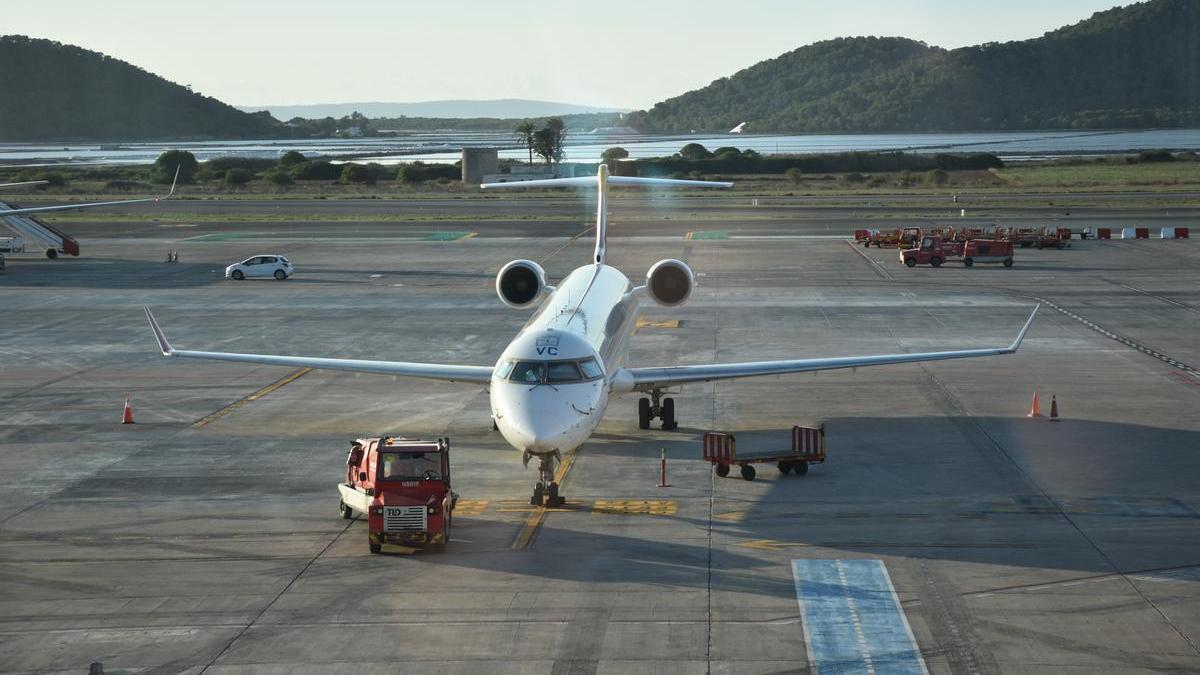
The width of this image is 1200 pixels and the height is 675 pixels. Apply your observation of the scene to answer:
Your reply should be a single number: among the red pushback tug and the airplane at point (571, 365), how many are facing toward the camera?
2

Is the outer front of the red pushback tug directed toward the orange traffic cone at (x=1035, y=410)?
no

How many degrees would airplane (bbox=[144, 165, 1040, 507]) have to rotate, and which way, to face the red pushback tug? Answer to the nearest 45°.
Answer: approximately 45° to its right

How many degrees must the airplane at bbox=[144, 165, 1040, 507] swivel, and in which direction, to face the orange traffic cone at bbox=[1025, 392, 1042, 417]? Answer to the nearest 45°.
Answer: approximately 90° to its left

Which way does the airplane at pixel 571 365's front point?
toward the camera

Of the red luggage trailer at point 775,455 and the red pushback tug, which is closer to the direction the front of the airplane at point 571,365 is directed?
the red pushback tug

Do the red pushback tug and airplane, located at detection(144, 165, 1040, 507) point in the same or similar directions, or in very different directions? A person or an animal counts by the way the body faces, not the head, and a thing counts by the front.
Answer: same or similar directions

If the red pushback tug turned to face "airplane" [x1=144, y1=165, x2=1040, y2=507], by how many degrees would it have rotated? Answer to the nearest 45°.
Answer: approximately 135° to its left

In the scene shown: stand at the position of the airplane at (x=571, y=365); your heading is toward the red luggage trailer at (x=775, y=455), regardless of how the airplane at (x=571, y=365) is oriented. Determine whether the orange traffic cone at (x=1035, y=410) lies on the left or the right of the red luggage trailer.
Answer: left

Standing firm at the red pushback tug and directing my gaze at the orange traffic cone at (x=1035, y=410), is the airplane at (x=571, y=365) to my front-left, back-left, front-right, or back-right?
front-left

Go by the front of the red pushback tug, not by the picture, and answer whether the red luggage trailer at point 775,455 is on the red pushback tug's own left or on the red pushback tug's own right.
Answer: on the red pushback tug's own left

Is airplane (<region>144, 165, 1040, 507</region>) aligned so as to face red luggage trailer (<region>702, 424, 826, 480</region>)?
no
